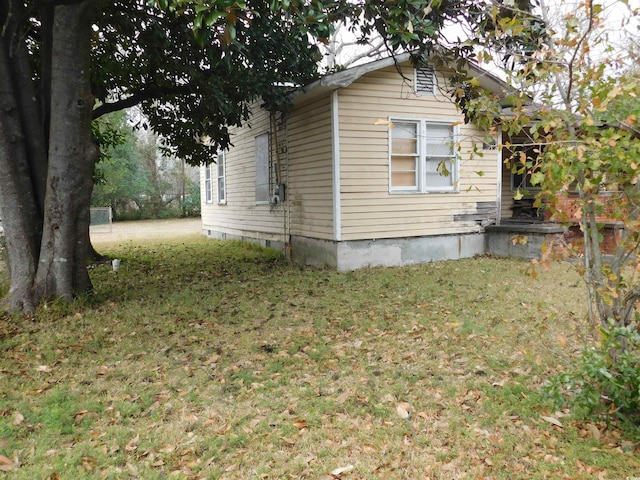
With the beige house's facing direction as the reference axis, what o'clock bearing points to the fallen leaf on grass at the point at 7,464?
The fallen leaf on grass is roughly at 2 o'clock from the beige house.

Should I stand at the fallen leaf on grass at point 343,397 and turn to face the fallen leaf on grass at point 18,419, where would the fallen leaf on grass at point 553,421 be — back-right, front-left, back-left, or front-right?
back-left

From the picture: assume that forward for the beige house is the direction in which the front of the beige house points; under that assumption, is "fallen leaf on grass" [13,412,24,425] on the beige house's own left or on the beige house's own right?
on the beige house's own right

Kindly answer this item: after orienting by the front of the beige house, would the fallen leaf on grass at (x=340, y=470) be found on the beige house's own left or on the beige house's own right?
on the beige house's own right

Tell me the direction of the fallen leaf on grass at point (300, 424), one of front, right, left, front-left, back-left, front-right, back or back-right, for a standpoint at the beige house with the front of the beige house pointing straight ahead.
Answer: front-right

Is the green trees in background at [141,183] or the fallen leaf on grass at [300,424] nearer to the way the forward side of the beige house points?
the fallen leaf on grass

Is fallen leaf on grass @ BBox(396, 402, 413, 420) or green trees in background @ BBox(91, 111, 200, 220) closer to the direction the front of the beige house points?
the fallen leaf on grass

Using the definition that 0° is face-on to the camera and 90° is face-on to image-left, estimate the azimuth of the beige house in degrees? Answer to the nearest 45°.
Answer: approximately 315°

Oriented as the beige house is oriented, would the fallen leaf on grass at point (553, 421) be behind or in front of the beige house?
in front

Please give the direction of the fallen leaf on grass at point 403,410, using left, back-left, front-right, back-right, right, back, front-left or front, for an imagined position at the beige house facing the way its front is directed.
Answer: front-right

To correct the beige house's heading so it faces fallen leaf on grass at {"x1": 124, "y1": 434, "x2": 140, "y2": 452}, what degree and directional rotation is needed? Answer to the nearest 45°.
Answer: approximately 45° to its right
